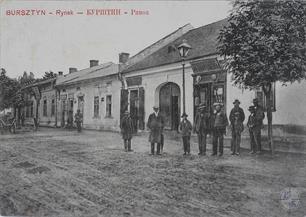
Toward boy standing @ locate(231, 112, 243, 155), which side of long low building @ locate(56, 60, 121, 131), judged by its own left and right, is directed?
left

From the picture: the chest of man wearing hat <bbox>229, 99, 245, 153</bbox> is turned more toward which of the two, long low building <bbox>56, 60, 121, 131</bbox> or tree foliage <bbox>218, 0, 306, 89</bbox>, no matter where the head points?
the tree foliage

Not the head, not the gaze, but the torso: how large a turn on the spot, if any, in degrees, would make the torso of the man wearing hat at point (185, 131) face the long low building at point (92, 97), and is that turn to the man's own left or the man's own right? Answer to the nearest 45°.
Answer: approximately 135° to the man's own right

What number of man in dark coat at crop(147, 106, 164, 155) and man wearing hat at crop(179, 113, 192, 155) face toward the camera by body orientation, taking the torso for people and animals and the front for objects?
2
